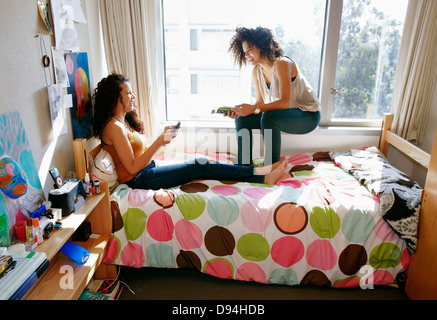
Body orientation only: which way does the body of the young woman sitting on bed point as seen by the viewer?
to the viewer's right

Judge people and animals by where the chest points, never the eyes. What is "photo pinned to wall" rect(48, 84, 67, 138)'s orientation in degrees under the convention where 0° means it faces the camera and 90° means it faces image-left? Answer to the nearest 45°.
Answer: approximately 315°

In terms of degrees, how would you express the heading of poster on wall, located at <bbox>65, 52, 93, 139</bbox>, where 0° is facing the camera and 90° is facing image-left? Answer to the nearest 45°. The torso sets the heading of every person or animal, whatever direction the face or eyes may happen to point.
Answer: approximately 315°

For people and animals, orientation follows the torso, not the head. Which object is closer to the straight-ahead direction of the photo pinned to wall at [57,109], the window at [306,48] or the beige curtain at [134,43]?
the window
